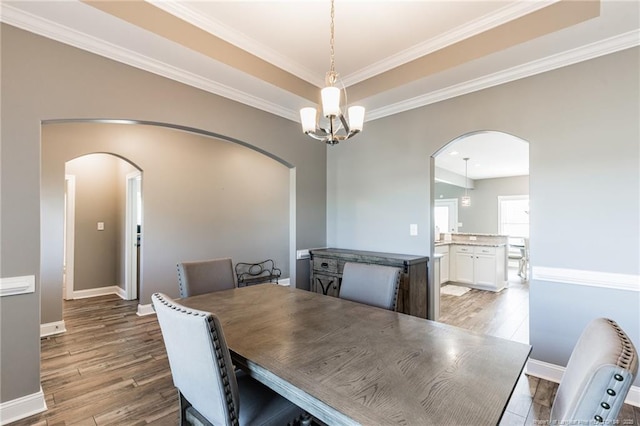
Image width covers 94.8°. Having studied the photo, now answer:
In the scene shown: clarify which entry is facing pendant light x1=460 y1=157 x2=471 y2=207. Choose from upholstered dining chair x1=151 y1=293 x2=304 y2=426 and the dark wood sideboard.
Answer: the upholstered dining chair

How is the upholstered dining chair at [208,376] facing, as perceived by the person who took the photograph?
facing away from the viewer and to the right of the viewer

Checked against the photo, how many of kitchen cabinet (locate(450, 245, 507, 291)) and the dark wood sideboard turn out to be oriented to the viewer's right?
0

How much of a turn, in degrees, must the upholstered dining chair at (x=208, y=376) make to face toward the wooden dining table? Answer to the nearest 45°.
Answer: approximately 45° to its right

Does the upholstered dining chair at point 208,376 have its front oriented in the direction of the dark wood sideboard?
yes

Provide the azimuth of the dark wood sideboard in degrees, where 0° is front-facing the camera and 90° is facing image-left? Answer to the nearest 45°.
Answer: approximately 45°

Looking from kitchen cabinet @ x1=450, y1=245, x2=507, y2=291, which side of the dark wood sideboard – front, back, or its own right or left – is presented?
back

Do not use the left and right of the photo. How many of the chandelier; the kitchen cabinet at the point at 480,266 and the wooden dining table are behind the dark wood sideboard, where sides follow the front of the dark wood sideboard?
1

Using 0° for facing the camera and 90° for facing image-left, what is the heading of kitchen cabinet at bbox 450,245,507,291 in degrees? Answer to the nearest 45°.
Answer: approximately 45°

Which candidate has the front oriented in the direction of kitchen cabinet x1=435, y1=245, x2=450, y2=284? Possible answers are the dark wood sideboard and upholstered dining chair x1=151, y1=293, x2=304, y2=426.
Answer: the upholstered dining chair

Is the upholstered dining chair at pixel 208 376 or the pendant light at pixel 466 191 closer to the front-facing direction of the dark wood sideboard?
the upholstered dining chair

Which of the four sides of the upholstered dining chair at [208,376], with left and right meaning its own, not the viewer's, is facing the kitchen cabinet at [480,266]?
front

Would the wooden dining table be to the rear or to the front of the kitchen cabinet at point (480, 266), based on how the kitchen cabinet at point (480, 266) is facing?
to the front
